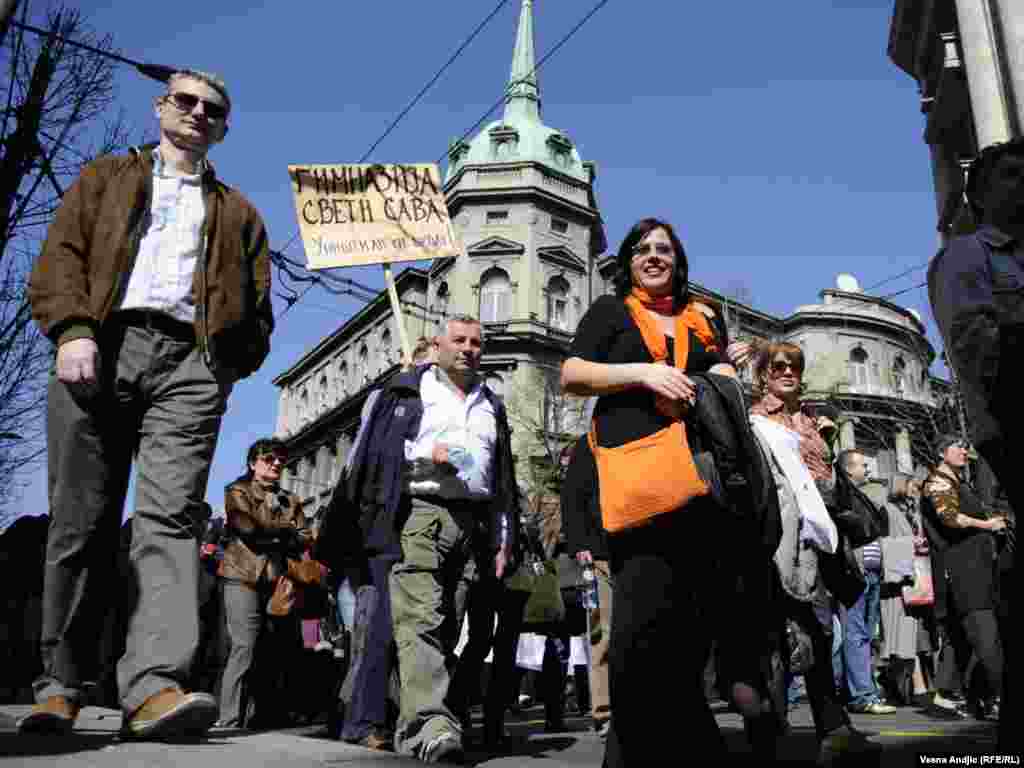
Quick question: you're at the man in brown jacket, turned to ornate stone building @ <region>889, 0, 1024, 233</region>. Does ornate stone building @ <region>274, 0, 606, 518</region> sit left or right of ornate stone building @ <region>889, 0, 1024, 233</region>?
left

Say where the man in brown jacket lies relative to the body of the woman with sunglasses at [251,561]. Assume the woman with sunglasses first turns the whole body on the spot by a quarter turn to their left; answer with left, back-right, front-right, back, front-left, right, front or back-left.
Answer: back-right

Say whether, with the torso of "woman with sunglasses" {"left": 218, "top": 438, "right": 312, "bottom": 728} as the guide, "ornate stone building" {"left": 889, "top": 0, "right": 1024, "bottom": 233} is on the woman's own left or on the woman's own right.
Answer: on the woman's own left

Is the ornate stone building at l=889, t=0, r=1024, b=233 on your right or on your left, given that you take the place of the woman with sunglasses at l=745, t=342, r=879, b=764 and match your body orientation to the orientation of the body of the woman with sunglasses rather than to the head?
on your left

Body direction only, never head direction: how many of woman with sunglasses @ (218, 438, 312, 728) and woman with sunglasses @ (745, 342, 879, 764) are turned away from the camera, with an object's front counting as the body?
0

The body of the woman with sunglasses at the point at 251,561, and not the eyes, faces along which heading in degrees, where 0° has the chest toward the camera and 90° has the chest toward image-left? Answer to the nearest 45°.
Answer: approximately 315°

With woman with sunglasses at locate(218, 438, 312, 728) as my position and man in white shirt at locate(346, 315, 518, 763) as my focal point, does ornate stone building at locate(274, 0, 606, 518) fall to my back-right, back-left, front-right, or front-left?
back-left

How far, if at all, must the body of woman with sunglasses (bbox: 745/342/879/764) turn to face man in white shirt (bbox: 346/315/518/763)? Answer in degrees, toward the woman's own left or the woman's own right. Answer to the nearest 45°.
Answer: approximately 135° to the woman's own right

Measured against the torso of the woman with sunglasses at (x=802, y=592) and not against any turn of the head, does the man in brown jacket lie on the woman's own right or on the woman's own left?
on the woman's own right

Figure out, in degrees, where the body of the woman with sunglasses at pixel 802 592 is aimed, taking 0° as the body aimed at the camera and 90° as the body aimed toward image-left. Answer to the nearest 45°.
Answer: approximately 315°
